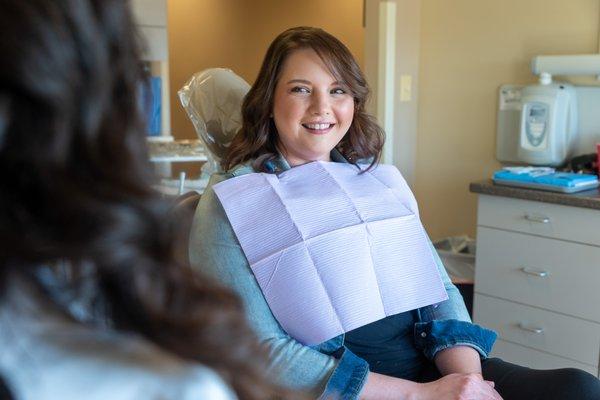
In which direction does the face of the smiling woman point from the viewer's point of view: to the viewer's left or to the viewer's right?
to the viewer's left

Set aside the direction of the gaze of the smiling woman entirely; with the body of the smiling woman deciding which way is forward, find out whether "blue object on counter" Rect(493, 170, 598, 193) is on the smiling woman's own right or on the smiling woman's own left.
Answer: on the smiling woman's own left

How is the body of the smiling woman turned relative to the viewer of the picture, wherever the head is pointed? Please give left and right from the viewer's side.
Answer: facing the viewer and to the right of the viewer
